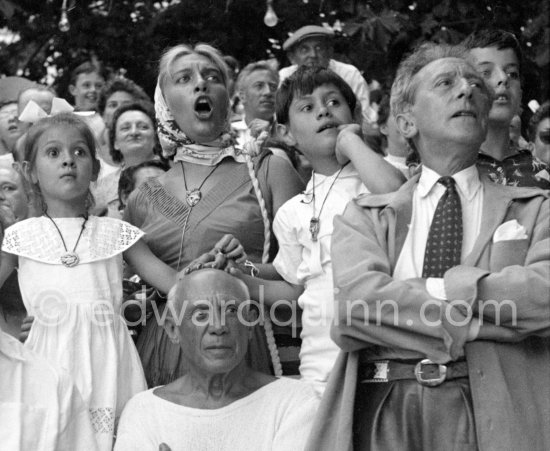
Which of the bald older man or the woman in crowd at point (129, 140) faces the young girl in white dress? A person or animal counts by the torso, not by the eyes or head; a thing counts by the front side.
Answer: the woman in crowd

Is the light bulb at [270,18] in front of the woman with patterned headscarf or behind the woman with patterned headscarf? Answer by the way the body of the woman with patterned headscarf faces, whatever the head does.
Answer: behind

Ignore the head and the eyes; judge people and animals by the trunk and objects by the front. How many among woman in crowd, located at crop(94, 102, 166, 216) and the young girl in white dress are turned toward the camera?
2

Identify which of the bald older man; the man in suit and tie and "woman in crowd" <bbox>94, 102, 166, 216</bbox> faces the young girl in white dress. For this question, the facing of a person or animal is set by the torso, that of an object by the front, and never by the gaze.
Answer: the woman in crowd
